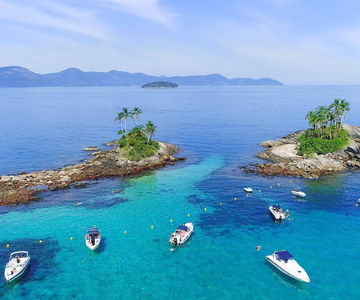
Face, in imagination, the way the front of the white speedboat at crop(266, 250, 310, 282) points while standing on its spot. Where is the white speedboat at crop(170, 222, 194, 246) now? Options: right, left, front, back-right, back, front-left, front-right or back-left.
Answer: back-right

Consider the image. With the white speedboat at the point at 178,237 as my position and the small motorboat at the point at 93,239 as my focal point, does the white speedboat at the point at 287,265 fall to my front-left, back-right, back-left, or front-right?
back-left

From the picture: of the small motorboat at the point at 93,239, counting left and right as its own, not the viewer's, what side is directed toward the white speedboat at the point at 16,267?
right

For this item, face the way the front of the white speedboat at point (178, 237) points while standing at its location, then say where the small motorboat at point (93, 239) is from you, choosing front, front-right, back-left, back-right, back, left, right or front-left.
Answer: back-left

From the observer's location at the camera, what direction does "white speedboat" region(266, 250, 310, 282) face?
facing the viewer and to the right of the viewer

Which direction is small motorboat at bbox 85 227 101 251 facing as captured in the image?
toward the camera

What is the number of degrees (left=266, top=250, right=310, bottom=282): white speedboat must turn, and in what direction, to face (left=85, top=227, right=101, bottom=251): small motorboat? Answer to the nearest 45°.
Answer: approximately 135° to its right

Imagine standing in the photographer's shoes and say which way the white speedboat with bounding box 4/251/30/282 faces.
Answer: facing the viewer and to the left of the viewer

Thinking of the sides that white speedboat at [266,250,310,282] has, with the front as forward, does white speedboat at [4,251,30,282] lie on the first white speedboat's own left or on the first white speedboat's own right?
on the first white speedboat's own right
